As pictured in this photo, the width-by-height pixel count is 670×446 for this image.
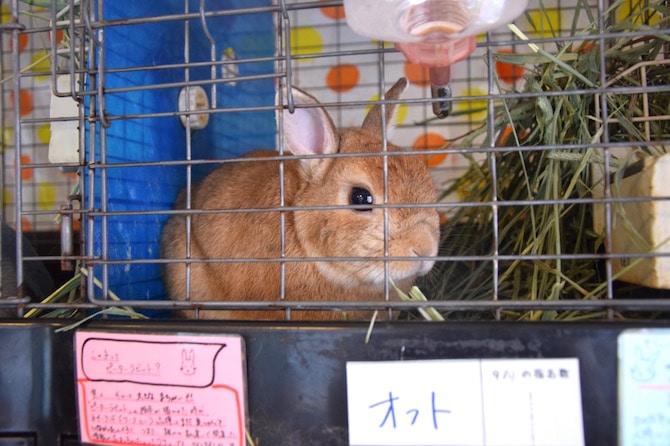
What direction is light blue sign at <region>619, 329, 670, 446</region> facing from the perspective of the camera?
toward the camera

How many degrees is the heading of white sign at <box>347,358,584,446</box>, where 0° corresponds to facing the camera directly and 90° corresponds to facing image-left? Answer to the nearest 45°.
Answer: approximately 0°

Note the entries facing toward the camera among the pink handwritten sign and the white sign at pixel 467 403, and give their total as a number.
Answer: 2

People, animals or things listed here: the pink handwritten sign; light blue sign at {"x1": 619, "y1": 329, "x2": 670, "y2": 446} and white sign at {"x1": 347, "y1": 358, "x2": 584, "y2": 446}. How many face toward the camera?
3

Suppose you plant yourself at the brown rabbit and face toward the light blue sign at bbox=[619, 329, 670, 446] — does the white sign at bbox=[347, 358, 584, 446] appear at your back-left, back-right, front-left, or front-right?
front-right

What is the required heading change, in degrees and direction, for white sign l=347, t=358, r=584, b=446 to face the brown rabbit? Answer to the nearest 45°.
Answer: approximately 135° to its right

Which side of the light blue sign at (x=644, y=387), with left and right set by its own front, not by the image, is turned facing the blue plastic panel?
right

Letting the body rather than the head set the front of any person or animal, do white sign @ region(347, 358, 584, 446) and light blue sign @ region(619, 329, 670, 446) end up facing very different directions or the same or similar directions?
same or similar directions

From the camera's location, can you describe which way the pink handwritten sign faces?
facing the viewer
